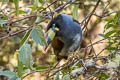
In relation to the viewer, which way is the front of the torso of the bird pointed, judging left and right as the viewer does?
facing the viewer and to the left of the viewer
